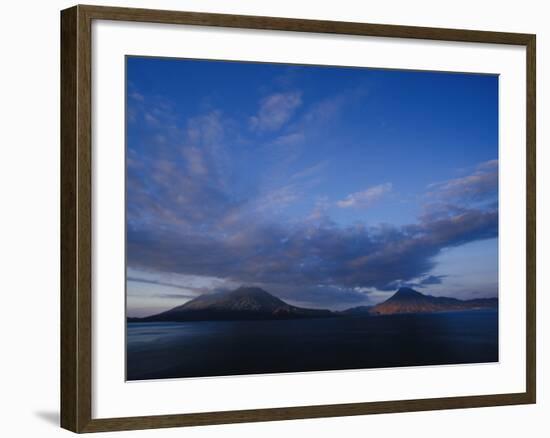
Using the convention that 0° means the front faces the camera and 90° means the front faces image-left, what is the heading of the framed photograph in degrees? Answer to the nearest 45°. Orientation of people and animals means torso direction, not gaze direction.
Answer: approximately 315°
